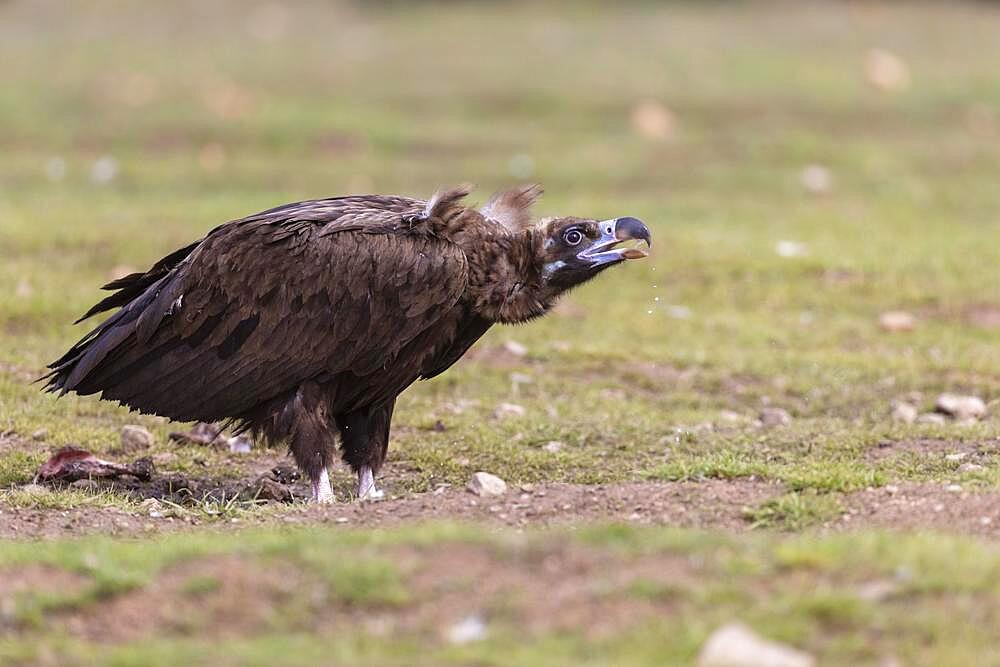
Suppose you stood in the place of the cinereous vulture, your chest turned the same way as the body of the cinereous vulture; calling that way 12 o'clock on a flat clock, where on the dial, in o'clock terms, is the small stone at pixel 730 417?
The small stone is roughly at 11 o'clock from the cinereous vulture.

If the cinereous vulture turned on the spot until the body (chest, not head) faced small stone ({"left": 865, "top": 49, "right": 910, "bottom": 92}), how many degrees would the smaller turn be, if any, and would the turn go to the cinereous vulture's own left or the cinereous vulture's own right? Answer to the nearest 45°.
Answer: approximately 45° to the cinereous vulture's own left

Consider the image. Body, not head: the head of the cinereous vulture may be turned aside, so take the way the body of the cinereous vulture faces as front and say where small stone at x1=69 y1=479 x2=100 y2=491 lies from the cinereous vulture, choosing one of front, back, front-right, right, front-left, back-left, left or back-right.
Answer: back

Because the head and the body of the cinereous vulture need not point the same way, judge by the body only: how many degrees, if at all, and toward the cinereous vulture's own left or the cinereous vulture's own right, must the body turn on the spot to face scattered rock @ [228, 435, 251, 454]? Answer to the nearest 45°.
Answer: approximately 135° to the cinereous vulture's own left

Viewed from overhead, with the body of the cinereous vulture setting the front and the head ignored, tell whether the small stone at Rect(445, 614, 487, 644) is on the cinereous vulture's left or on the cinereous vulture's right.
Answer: on the cinereous vulture's right

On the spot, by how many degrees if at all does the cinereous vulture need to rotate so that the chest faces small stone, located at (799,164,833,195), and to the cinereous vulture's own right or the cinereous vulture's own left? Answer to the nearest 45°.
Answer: approximately 45° to the cinereous vulture's own left

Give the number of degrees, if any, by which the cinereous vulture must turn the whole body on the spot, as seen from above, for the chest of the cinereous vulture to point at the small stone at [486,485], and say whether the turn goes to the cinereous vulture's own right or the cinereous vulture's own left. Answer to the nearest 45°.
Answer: approximately 45° to the cinereous vulture's own right

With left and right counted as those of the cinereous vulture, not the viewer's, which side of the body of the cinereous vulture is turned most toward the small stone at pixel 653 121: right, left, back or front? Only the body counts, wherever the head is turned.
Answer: left

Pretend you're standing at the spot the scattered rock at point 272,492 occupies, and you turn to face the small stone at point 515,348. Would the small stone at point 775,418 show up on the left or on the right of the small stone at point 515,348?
right

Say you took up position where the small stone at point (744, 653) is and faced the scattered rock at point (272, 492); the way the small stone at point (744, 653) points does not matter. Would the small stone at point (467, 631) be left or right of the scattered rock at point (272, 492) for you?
left

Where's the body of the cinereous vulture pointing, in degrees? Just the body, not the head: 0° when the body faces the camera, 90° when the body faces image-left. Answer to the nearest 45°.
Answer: approximately 270°
